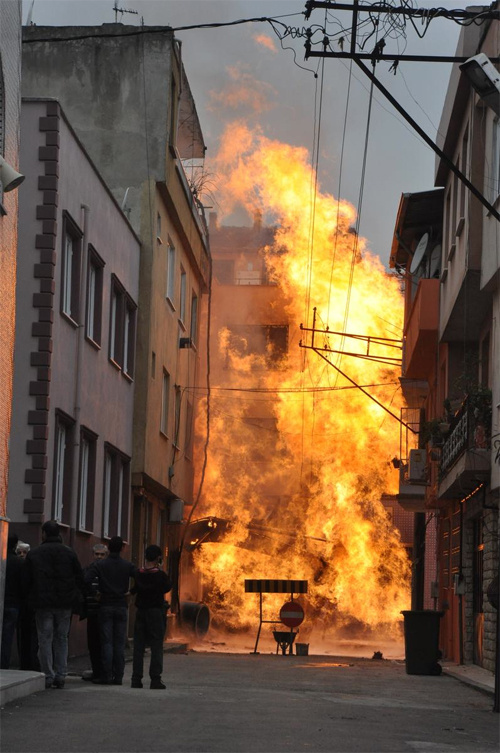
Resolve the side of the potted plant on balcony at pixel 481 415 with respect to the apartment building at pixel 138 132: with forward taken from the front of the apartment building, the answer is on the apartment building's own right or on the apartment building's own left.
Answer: on the apartment building's own right

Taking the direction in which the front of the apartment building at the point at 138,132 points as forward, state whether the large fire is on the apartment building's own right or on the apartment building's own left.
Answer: on the apartment building's own left

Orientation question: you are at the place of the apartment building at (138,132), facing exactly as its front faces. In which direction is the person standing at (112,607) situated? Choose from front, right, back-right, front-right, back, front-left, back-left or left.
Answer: right

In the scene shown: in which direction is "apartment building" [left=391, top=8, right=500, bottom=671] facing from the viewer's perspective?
to the viewer's left

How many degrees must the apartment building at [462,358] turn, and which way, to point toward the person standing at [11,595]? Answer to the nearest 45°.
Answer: approximately 45° to its left

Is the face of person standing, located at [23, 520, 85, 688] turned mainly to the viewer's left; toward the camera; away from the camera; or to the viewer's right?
away from the camera

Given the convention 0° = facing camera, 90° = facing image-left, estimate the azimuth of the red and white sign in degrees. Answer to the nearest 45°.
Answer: approximately 0°

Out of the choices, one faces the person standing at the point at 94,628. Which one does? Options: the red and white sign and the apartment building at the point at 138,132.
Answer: the red and white sign

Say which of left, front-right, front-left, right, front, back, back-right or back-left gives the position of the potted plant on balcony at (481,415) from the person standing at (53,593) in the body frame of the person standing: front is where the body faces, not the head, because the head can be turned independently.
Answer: front-right

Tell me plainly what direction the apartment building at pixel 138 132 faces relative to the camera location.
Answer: facing to the right of the viewer

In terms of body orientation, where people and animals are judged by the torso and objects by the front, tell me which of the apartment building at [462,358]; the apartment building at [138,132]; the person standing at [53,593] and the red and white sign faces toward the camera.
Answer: the red and white sign

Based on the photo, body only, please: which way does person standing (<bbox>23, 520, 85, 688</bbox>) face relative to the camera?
away from the camera

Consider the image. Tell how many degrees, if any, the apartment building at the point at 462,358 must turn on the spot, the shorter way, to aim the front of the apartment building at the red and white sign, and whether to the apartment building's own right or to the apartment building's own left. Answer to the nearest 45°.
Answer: approximately 45° to the apartment building's own right
